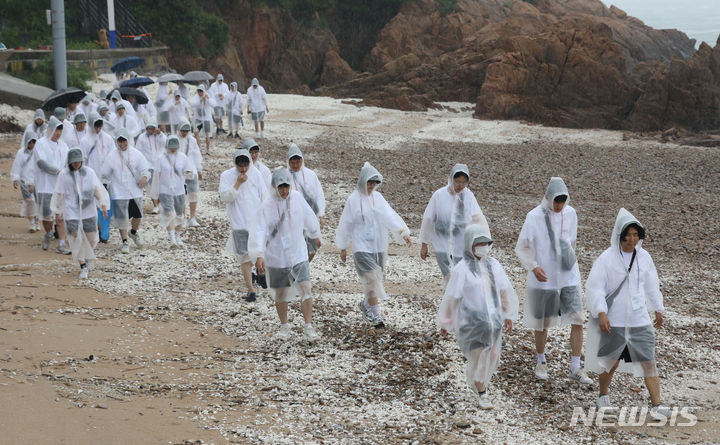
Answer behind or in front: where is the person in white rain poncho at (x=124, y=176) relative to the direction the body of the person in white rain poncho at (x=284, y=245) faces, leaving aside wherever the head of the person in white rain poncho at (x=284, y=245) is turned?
behind

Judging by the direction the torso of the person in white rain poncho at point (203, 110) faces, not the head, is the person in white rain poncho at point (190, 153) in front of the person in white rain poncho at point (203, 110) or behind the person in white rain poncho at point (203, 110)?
in front

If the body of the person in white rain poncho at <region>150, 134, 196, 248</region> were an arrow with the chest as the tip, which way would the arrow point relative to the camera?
toward the camera

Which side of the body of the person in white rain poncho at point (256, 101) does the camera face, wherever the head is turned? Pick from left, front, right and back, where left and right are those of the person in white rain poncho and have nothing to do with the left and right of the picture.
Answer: front

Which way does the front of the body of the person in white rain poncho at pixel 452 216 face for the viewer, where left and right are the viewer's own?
facing the viewer

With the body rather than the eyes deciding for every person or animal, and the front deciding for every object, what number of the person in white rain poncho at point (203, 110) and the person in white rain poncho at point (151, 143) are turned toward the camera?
2

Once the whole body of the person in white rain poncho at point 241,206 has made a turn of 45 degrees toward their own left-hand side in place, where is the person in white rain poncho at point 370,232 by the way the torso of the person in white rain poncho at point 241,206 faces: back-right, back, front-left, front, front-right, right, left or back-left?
front

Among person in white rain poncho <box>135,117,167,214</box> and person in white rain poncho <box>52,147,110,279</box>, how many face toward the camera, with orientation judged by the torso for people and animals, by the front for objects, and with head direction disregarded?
2

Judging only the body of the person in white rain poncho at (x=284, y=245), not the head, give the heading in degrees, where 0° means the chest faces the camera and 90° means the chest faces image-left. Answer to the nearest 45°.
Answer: approximately 0°

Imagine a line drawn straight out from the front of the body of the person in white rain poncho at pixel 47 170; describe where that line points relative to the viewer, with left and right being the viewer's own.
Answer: facing the viewer and to the right of the viewer

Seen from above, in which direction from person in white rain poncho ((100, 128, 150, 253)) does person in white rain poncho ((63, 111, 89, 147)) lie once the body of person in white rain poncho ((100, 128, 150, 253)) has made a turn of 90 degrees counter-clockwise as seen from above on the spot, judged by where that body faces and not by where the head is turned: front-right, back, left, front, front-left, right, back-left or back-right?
back-left

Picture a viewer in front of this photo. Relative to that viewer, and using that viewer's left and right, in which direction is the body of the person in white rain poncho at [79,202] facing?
facing the viewer

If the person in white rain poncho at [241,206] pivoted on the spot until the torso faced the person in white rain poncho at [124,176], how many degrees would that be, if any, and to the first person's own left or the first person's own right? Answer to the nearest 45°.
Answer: approximately 135° to the first person's own right
